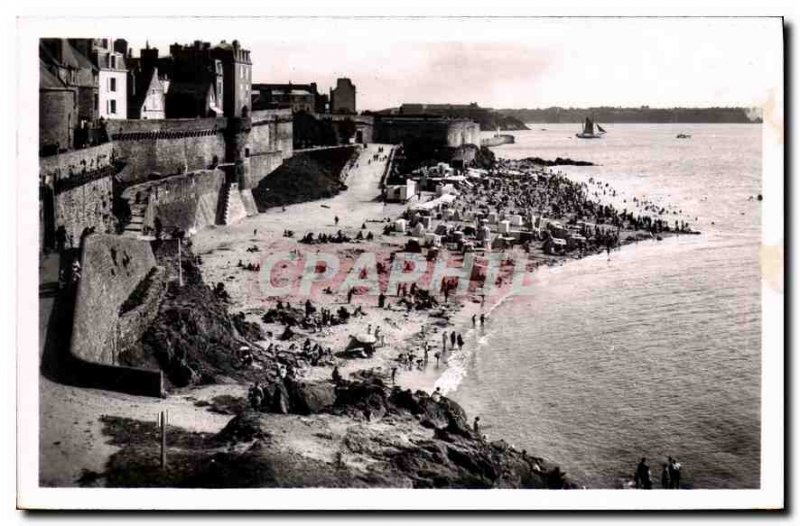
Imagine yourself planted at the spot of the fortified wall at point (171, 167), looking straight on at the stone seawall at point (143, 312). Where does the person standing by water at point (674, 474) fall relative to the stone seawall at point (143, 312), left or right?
left

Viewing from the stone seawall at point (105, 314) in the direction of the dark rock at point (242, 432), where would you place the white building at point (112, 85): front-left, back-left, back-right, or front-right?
back-left
